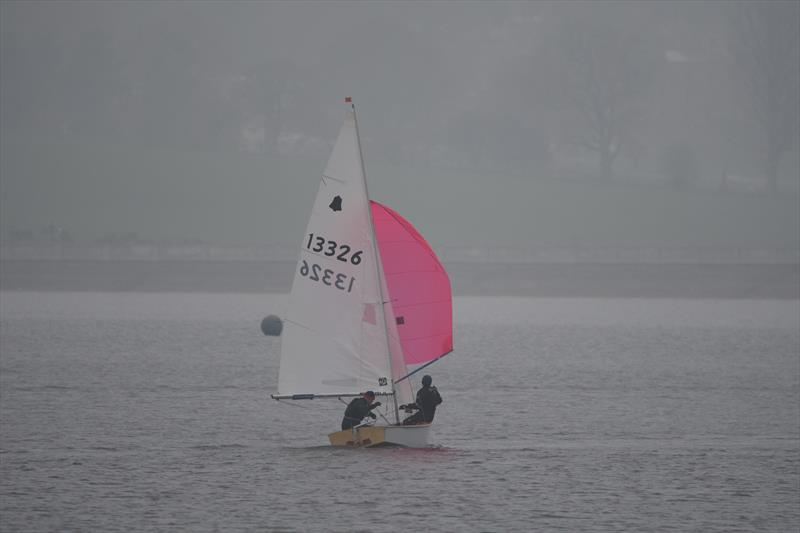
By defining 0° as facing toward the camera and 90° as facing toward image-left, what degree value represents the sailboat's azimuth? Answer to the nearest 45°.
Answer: approximately 225°

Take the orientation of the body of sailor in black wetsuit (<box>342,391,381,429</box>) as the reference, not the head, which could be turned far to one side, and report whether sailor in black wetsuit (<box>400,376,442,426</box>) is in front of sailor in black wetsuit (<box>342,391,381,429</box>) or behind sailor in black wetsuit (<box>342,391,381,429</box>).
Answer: in front
